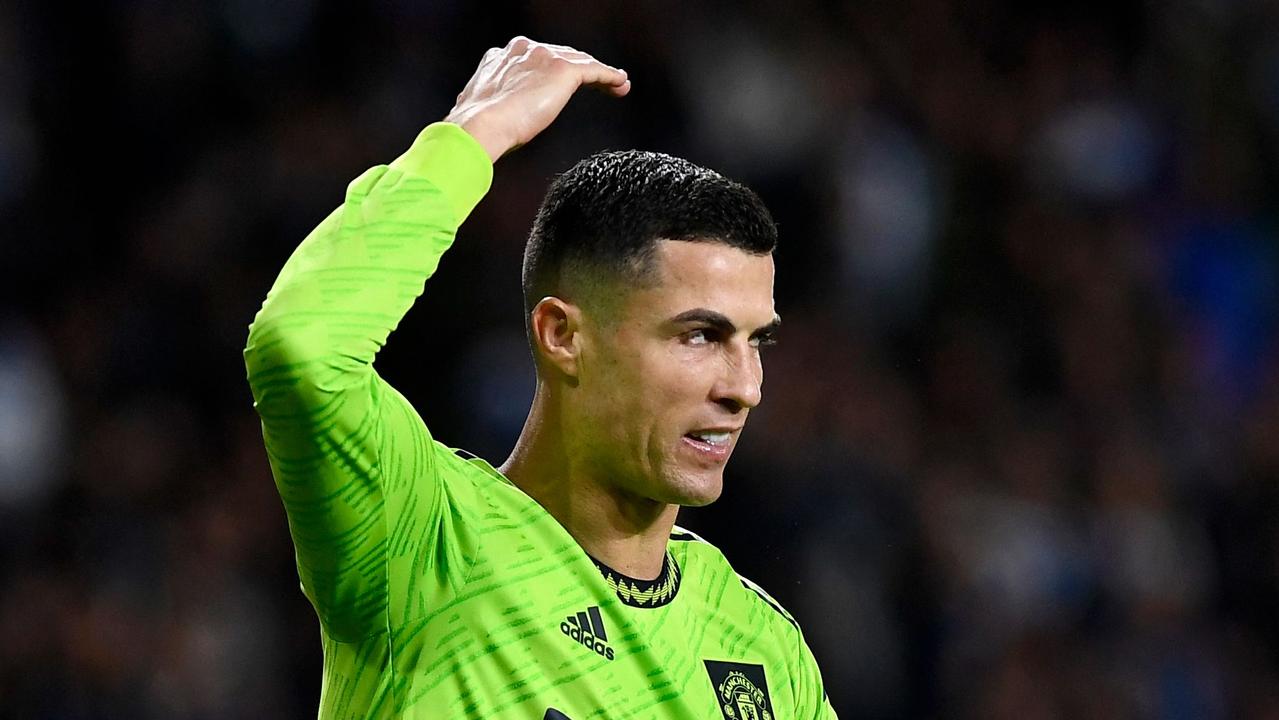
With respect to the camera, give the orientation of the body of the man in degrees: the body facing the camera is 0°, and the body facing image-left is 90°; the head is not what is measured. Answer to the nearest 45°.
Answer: approximately 315°

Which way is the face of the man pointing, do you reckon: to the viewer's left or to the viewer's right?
to the viewer's right
